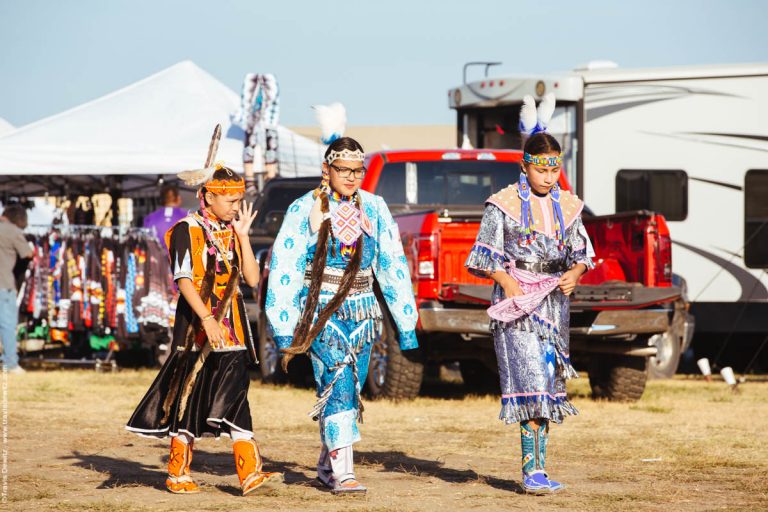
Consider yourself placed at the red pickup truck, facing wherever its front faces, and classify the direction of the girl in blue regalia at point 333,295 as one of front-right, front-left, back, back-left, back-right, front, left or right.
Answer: back-left

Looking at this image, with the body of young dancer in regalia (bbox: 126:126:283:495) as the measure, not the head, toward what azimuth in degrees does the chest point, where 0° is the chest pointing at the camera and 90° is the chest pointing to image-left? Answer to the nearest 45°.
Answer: approximately 315°

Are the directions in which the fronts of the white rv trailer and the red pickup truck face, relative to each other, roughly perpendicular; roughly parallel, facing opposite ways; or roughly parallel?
roughly perpendicular

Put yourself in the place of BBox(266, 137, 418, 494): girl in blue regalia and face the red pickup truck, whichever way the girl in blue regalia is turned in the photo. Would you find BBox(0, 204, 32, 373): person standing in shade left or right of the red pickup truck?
left

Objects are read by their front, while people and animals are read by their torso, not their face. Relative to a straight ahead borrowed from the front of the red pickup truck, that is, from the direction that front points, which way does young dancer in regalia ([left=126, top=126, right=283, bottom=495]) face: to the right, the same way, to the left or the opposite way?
the opposite way

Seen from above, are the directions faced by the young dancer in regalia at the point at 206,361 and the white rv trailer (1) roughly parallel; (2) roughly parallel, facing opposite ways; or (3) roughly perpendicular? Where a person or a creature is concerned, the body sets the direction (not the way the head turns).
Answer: roughly perpendicular

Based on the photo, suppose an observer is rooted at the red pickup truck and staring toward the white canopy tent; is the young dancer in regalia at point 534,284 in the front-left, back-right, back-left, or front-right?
back-left

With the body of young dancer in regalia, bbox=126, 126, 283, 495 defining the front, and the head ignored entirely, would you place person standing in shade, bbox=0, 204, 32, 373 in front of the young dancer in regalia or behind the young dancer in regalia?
behind

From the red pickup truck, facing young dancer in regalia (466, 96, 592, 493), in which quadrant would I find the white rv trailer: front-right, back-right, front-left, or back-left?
back-left

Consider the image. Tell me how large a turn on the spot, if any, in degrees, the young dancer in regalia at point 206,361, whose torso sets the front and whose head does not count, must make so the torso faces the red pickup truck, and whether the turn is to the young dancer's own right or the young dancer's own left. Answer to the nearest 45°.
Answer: approximately 90° to the young dancer's own left

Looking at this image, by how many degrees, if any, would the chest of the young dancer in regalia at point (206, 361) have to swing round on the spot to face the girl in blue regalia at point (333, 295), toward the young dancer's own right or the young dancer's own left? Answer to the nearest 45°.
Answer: approximately 45° to the young dancer's own left
